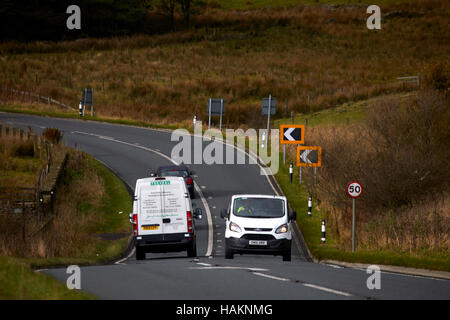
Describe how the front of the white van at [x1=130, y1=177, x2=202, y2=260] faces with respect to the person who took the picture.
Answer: facing away from the viewer

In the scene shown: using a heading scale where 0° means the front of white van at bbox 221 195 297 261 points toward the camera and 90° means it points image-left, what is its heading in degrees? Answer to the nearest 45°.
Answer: approximately 0°

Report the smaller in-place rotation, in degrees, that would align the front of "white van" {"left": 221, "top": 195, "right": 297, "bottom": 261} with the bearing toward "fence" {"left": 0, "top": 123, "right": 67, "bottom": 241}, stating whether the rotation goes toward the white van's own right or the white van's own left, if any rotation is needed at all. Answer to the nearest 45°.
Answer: approximately 135° to the white van's own right

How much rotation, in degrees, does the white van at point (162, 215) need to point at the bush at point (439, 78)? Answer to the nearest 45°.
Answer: approximately 45° to its right

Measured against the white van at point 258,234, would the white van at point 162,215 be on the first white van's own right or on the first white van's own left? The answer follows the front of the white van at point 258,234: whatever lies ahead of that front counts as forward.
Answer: on the first white van's own right

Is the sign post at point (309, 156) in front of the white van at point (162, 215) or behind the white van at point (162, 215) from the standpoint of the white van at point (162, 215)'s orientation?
in front

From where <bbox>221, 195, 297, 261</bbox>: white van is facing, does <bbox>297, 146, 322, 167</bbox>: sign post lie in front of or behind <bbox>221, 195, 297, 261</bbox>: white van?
behind

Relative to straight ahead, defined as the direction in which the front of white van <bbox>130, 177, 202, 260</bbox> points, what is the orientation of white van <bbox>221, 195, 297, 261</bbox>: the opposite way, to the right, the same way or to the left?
the opposite way

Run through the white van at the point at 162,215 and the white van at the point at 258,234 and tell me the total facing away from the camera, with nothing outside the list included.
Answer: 1

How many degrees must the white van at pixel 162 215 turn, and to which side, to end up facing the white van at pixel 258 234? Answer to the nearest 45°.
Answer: approximately 90° to its right
